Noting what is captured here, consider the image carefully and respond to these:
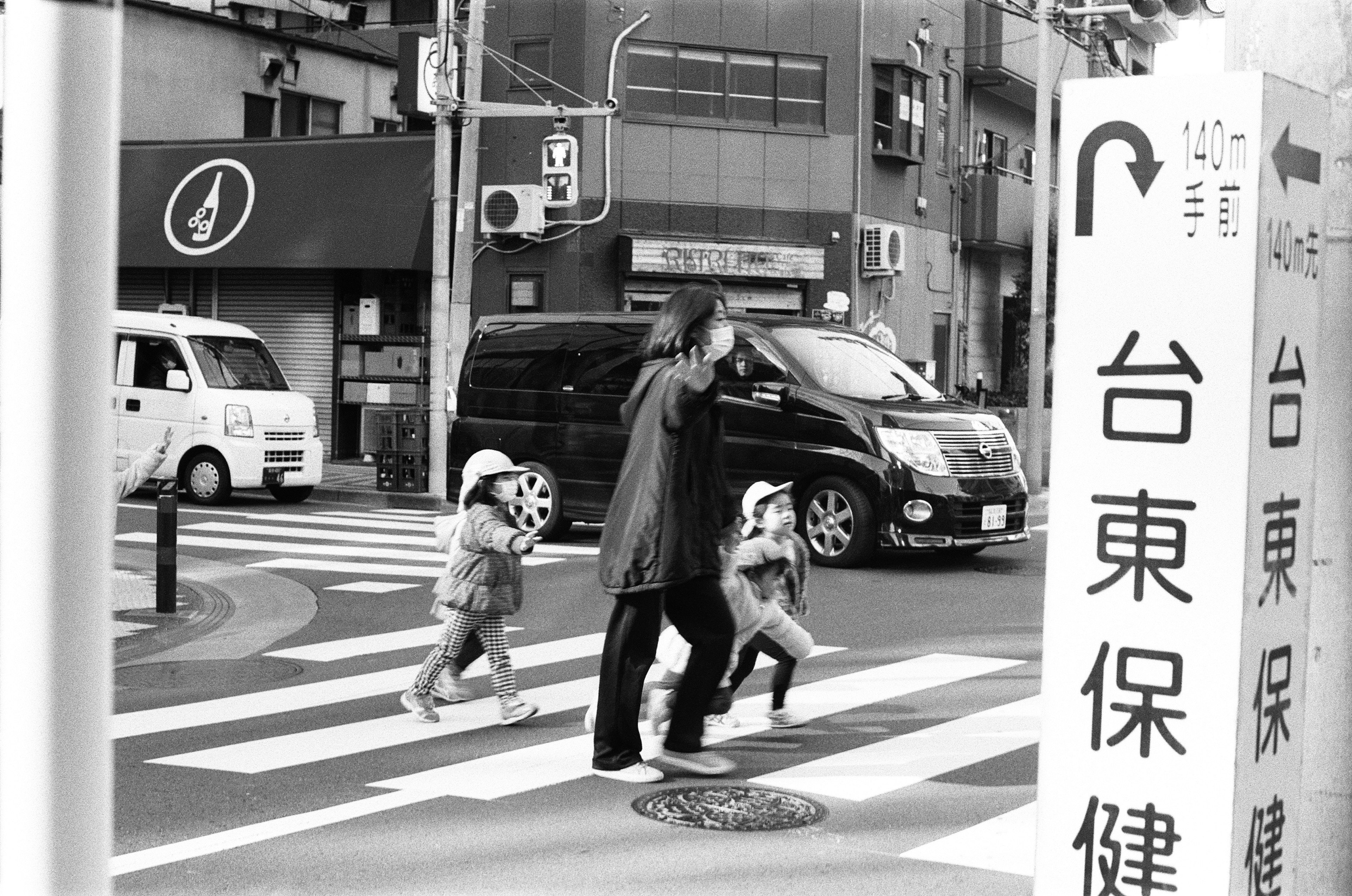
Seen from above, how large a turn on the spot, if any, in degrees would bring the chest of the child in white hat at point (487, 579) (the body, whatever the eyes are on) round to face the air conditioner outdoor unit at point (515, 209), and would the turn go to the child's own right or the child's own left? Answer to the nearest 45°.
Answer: approximately 90° to the child's own left

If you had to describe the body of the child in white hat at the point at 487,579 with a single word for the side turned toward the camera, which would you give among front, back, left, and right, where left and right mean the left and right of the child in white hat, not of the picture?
right

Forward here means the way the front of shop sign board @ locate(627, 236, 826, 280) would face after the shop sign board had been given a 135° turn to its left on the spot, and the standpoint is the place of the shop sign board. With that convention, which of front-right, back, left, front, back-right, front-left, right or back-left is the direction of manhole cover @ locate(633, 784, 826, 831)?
back-right

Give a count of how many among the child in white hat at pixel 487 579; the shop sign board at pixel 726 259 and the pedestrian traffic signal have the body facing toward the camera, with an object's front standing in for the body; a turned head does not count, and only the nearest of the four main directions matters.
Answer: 2

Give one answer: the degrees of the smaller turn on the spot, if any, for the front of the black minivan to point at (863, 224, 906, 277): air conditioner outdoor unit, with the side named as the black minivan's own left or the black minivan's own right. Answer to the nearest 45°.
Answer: approximately 135° to the black minivan's own left

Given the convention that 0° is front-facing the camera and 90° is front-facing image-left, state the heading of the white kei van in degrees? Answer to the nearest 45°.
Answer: approximately 315°

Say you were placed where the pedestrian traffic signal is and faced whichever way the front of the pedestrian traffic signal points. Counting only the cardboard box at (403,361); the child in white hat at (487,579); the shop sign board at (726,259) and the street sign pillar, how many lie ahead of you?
2

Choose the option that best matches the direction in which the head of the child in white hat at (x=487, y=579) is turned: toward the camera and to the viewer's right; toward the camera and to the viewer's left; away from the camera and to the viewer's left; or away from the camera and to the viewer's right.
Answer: toward the camera and to the viewer's right

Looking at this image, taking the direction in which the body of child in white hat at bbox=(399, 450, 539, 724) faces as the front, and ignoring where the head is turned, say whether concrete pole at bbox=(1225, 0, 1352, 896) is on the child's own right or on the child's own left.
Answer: on the child's own right

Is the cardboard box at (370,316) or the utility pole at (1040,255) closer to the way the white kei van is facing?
the utility pole

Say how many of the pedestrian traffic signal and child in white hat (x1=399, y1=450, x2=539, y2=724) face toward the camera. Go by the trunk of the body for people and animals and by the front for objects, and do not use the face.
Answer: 1

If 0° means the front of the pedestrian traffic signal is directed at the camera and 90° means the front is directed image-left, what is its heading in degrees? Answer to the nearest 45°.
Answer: approximately 0°

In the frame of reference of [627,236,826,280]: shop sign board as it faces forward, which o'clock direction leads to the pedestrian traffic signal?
The pedestrian traffic signal is roughly at 2 o'clock from the shop sign board.

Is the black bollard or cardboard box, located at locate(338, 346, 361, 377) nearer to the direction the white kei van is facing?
the black bollard
